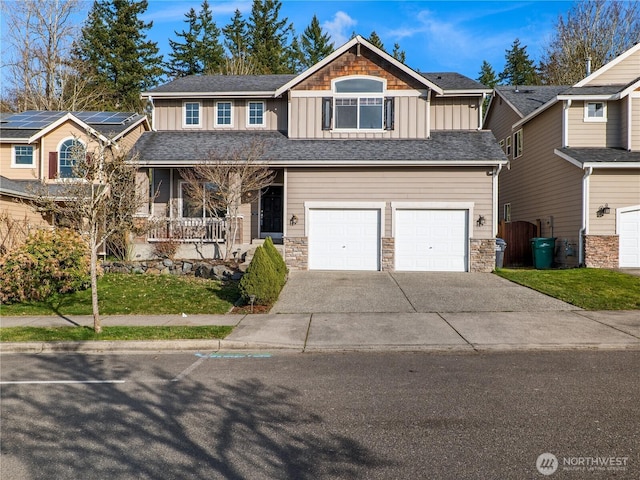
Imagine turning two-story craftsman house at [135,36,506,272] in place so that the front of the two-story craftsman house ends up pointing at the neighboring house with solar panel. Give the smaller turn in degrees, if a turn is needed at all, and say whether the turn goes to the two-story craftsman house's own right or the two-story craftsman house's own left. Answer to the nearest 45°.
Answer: approximately 90° to the two-story craftsman house's own right

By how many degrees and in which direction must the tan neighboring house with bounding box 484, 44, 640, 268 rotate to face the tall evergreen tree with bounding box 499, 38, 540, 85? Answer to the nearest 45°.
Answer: approximately 180°

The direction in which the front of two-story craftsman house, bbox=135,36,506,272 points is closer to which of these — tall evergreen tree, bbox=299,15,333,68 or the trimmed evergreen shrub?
the trimmed evergreen shrub

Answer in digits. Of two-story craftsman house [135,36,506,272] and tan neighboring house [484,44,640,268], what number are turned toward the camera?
2

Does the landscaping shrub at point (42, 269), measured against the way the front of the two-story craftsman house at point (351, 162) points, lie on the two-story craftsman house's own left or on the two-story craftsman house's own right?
on the two-story craftsman house's own right

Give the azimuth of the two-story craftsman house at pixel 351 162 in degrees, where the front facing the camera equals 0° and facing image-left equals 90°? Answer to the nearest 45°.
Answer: approximately 0°

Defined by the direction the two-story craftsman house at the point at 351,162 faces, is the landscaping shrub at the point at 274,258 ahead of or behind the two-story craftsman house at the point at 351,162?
ahead
